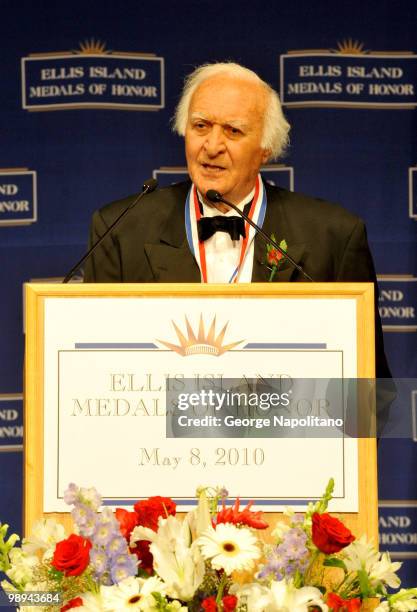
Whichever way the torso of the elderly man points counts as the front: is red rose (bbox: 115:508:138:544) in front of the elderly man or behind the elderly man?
in front

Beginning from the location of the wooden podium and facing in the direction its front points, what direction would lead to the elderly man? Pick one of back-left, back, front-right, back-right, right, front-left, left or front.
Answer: back

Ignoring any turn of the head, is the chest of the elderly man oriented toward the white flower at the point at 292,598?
yes

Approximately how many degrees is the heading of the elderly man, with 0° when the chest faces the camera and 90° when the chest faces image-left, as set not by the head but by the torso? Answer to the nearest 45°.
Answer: approximately 0°

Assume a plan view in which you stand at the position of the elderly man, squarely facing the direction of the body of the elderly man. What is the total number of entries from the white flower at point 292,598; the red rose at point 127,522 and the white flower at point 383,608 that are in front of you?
3

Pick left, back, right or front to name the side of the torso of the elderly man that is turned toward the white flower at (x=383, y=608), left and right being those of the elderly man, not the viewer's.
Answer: front

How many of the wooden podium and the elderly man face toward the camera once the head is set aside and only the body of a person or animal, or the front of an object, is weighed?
2
